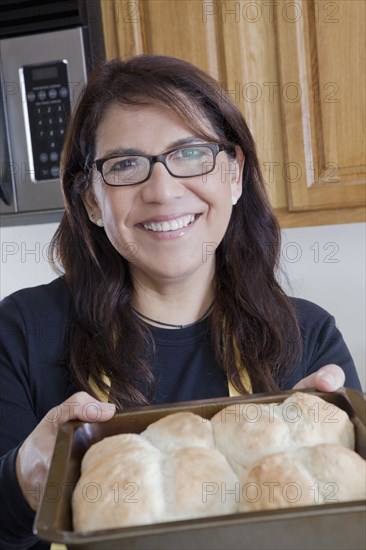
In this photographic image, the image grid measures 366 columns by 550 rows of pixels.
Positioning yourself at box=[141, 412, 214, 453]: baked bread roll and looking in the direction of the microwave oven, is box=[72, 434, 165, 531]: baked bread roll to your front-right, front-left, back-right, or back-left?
back-left

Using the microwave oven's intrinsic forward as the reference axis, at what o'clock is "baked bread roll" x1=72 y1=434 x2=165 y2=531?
The baked bread roll is roughly at 12 o'clock from the microwave oven.

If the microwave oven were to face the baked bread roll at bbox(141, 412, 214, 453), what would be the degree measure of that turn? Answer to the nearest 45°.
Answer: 0° — it already faces it

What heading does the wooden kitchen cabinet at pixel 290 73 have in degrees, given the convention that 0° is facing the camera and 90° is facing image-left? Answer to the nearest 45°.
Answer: approximately 0°

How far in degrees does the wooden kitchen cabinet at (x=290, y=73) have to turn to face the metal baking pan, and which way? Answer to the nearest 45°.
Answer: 0° — it already faces it

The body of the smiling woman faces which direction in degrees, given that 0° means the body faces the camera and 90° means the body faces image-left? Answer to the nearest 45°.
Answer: approximately 0°

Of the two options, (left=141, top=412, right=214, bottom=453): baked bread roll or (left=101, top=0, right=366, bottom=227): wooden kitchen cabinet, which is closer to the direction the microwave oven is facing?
the baked bread roll
